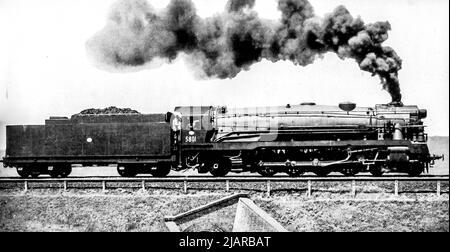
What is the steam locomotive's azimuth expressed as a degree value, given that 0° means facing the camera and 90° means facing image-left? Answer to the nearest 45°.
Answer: approximately 270°

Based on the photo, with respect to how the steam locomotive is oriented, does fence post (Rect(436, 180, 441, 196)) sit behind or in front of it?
in front
